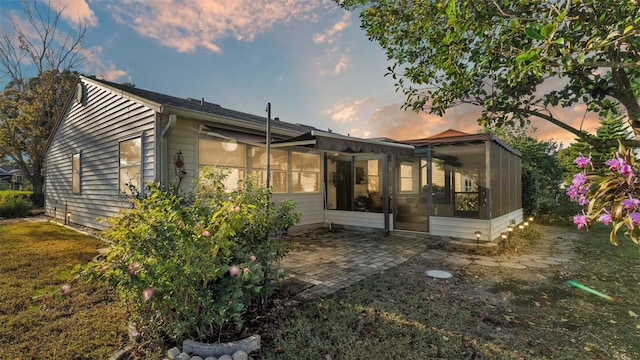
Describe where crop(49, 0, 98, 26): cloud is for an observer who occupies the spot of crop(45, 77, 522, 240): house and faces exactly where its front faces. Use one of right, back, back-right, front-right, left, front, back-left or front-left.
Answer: back

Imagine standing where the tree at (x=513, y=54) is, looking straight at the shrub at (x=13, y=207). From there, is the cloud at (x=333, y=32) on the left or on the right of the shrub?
right

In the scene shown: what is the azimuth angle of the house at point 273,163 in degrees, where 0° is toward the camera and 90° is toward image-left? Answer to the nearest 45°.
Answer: approximately 315°

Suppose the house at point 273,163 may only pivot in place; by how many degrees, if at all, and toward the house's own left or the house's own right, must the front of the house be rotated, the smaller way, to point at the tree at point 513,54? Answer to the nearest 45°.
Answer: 0° — it already faces it

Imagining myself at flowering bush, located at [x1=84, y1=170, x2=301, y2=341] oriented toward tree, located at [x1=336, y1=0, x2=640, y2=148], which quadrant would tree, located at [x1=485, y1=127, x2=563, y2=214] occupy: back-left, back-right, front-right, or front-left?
front-left

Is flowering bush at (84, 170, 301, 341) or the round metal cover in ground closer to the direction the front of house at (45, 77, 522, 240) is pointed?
the round metal cover in ground

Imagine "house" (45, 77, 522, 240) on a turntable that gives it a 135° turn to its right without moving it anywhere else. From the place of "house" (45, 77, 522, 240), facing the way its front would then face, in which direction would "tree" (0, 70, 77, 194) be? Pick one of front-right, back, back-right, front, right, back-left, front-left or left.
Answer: front-right
